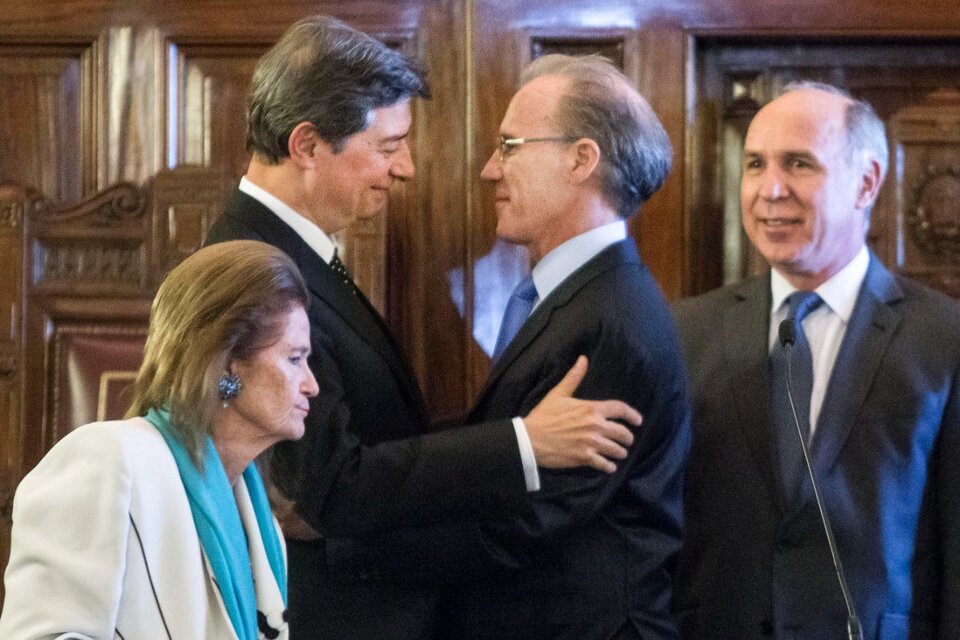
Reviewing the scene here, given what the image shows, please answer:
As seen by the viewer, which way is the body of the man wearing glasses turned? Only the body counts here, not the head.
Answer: to the viewer's left

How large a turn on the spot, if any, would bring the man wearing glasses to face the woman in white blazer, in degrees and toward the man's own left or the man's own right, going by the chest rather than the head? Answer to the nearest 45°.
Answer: approximately 45° to the man's own left

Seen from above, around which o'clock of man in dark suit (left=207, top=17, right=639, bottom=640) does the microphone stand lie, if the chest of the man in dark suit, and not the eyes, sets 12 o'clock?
The microphone stand is roughly at 12 o'clock from the man in dark suit.

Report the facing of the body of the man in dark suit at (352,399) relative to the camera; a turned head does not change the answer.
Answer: to the viewer's right

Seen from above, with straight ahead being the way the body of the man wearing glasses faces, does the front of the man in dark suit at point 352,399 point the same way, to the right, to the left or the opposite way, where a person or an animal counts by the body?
the opposite way

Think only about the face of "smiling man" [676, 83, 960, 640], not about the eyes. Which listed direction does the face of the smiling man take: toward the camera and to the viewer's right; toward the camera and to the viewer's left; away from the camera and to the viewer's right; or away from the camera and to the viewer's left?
toward the camera and to the viewer's left

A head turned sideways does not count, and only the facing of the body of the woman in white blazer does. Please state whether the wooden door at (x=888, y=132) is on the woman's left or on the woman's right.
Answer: on the woman's left

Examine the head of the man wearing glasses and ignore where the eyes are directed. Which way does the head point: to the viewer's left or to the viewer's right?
to the viewer's left

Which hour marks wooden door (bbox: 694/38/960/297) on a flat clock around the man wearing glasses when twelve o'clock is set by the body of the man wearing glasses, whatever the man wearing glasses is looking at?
The wooden door is roughly at 4 o'clock from the man wearing glasses.

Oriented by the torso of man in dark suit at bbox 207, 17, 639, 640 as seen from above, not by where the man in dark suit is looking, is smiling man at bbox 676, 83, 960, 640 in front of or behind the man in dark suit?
in front

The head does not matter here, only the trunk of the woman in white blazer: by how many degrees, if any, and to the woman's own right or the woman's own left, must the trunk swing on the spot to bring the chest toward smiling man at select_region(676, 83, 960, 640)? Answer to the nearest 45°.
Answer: approximately 90° to the woman's own left

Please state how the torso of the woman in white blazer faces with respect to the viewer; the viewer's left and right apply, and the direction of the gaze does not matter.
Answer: facing the viewer and to the right of the viewer

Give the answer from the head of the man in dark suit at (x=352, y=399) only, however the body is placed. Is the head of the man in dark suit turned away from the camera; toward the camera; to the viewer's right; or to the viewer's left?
to the viewer's right

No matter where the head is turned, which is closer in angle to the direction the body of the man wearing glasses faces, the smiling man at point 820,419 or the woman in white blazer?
the woman in white blazer

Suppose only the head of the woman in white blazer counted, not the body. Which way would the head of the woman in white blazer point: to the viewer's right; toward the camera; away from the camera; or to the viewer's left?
to the viewer's right
